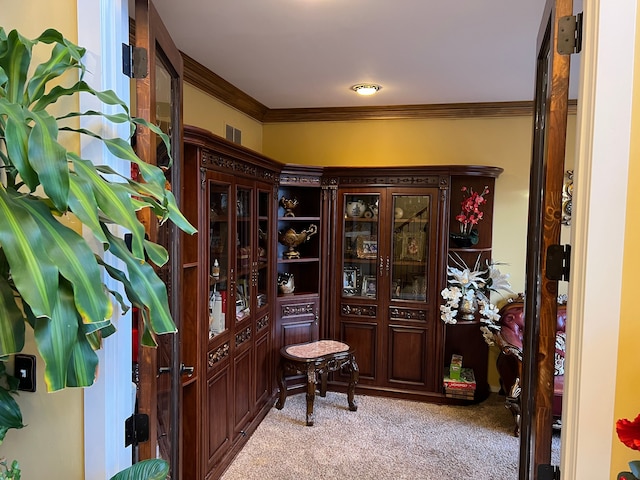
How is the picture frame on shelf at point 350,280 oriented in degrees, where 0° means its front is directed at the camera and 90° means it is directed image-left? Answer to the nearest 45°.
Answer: approximately 0°

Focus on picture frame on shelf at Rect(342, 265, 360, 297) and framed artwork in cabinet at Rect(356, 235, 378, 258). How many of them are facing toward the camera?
2

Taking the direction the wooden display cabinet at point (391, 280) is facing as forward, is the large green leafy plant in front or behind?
in front

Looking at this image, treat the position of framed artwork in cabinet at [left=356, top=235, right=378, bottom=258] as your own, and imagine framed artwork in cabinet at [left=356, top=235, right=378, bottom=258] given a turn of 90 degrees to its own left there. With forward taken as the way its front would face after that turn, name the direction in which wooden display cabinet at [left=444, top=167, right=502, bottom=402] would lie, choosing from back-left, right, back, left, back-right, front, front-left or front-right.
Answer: front

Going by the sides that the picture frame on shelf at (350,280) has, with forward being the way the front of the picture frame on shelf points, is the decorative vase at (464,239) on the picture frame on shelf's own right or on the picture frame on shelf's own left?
on the picture frame on shelf's own left

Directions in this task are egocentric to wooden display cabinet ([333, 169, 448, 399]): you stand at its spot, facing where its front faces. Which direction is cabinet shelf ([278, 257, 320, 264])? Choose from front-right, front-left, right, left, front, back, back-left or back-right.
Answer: right

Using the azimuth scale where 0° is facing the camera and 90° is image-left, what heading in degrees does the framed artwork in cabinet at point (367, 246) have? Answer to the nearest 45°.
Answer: approximately 0°

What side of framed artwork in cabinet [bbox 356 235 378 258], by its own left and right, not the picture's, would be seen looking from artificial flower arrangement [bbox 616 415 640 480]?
front
